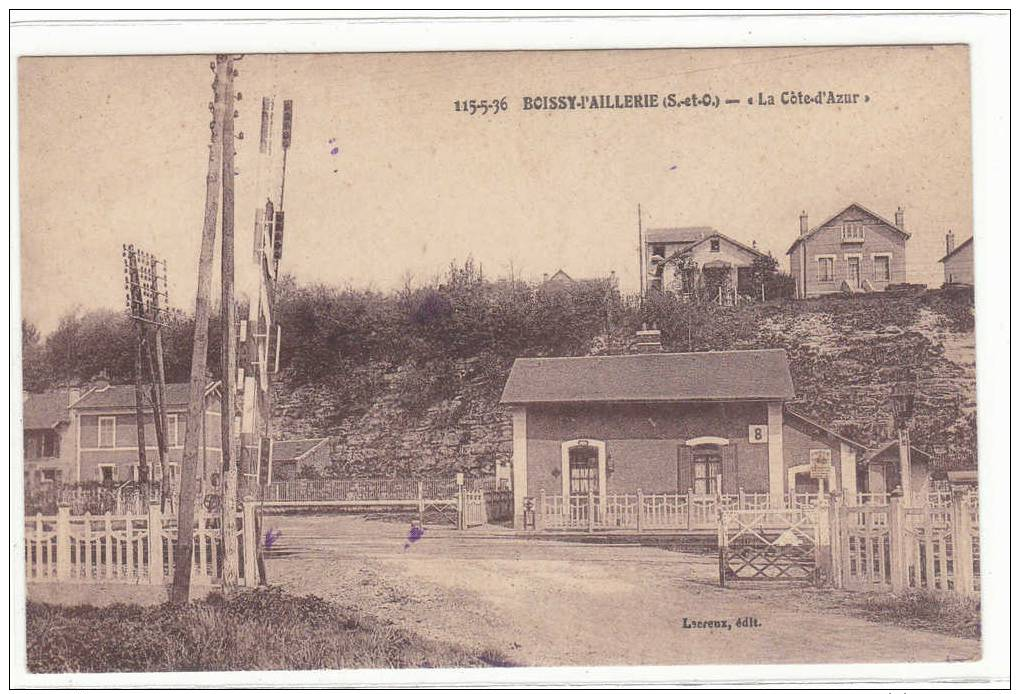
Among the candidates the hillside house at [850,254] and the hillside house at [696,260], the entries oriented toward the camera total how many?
2

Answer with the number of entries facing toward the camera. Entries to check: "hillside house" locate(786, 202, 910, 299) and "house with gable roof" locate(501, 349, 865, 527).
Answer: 2

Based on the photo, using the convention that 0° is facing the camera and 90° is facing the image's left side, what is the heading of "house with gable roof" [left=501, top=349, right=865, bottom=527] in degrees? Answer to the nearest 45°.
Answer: approximately 0°

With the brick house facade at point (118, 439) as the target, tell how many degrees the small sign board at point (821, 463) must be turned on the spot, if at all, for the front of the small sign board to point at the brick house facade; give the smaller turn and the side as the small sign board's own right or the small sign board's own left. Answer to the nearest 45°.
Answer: approximately 90° to the small sign board's own right

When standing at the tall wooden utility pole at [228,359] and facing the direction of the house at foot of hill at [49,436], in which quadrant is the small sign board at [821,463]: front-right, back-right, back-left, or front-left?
back-right
